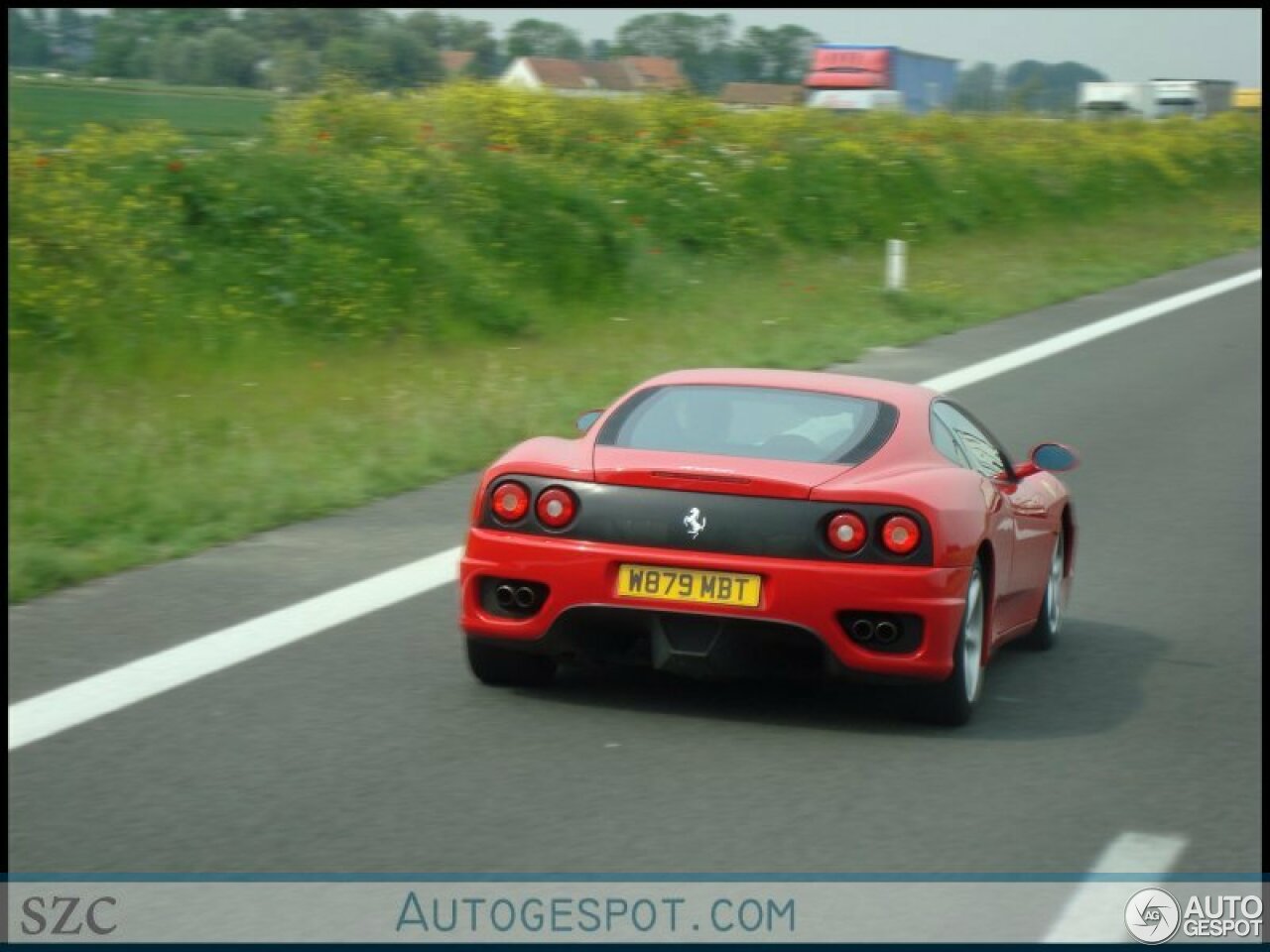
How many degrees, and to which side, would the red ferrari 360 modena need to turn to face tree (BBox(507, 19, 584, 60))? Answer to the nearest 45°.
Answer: approximately 45° to its left

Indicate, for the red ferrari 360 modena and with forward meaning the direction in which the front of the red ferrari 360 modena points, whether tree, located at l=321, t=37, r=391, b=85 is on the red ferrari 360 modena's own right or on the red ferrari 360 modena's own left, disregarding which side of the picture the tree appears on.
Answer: on the red ferrari 360 modena's own left

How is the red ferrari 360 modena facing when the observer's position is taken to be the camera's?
facing away from the viewer and to the right of the viewer

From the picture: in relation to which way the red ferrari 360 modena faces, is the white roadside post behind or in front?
in front

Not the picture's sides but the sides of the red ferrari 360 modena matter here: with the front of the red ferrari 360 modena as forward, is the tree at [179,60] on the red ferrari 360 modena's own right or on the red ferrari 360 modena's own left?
on the red ferrari 360 modena's own left

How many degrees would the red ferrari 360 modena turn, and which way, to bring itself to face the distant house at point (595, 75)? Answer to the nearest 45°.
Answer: approximately 45° to its left

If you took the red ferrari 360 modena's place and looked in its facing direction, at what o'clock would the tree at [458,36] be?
The tree is roughly at 10 o'clock from the red ferrari 360 modena.

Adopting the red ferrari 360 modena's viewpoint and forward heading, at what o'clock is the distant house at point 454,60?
The distant house is roughly at 10 o'clock from the red ferrari 360 modena.

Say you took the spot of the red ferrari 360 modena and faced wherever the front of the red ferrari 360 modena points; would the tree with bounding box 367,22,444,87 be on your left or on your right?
on your left
